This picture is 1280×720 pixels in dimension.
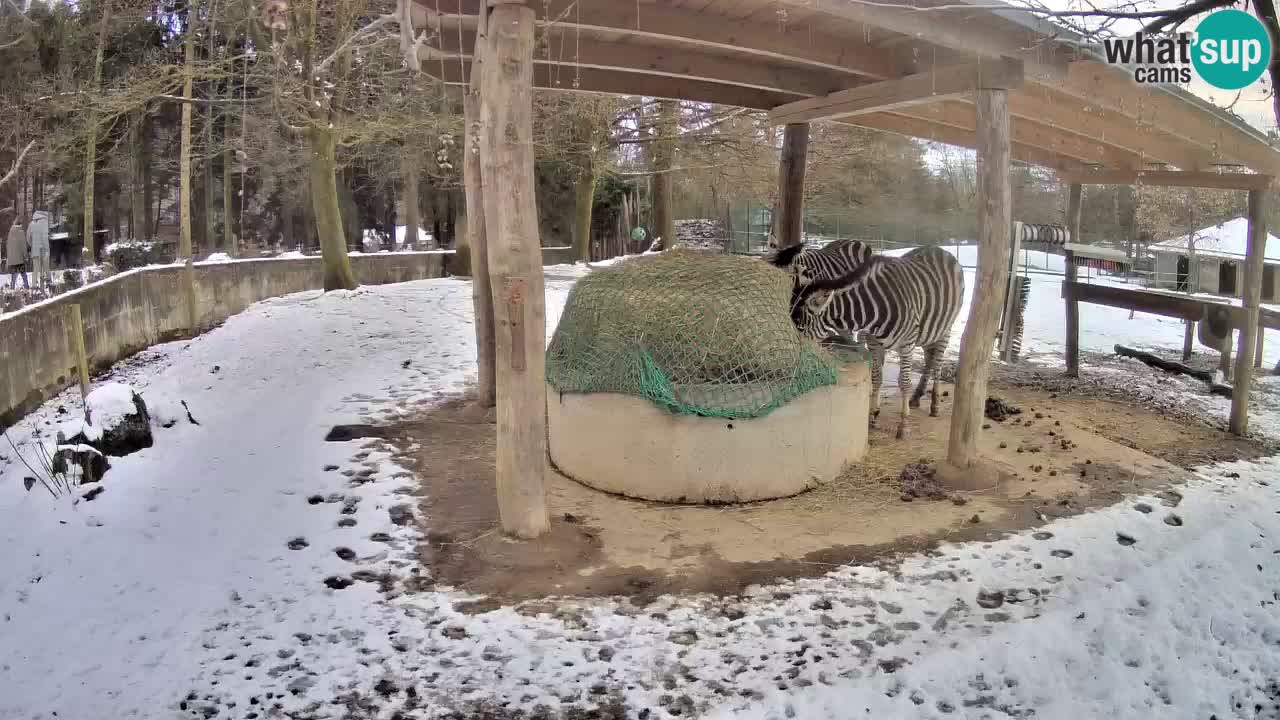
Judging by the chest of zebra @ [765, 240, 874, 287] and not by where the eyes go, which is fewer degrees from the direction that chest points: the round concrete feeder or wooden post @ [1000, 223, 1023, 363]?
the round concrete feeder

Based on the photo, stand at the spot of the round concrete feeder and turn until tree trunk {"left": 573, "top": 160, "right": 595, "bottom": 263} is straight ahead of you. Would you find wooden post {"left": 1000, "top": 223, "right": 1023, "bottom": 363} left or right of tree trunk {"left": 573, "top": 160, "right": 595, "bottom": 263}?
right

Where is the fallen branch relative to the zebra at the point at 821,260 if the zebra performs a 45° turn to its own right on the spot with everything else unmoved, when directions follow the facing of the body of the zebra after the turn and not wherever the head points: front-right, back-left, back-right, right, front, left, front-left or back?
right

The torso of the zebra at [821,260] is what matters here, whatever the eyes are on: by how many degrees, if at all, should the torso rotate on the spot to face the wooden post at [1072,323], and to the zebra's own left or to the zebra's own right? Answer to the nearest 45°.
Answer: approximately 135° to the zebra's own right

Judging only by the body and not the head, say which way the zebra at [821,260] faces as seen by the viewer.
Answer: to the viewer's left

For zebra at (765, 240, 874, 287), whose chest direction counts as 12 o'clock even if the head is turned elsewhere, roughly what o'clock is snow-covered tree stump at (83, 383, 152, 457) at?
The snow-covered tree stump is roughly at 11 o'clock from the zebra.

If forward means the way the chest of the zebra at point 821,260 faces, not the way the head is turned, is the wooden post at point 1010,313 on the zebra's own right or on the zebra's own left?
on the zebra's own right

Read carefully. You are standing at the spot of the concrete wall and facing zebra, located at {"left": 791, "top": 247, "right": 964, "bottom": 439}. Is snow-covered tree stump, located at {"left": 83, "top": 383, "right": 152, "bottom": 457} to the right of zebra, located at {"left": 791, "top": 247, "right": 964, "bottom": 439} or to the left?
right

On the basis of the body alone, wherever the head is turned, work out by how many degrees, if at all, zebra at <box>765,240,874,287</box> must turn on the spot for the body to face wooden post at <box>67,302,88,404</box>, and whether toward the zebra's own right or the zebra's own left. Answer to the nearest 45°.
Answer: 0° — it already faces it
